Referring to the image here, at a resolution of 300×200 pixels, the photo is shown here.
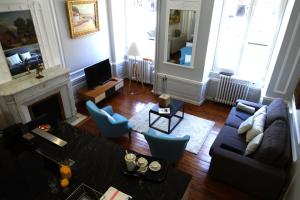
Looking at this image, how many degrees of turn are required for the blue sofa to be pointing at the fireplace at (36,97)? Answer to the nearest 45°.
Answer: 0° — it already faces it

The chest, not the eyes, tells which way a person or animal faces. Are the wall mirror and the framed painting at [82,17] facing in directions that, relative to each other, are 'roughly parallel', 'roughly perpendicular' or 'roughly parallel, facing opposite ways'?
roughly perpendicular

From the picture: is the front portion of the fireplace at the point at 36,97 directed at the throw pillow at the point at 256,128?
yes

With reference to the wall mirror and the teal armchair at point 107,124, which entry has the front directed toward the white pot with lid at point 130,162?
the wall mirror

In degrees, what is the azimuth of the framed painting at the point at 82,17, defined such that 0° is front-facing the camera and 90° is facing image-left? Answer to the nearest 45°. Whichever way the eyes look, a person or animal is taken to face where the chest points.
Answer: approximately 315°

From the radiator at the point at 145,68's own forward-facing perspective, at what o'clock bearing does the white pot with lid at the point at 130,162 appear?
The white pot with lid is roughly at 12 o'clock from the radiator.

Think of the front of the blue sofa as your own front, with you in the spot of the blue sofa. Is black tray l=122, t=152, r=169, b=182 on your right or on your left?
on your left

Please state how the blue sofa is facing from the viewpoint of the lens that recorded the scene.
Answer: facing to the left of the viewer

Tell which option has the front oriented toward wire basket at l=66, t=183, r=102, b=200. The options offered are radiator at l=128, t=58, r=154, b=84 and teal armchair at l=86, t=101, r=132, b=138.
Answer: the radiator

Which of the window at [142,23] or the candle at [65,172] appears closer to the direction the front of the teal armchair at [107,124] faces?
the window

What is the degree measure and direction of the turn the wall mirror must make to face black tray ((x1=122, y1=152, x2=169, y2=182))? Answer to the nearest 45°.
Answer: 0° — it already faces it

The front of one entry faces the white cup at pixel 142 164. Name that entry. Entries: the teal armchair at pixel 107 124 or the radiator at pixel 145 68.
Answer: the radiator

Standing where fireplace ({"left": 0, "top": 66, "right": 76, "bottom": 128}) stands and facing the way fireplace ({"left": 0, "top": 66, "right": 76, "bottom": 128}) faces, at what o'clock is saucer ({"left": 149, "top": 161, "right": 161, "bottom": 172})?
The saucer is roughly at 1 o'clock from the fireplace.

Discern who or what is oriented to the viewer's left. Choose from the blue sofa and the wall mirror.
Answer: the blue sofa

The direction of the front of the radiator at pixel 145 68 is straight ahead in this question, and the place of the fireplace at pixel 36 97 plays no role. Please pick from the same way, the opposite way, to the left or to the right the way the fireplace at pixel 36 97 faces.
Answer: to the left
